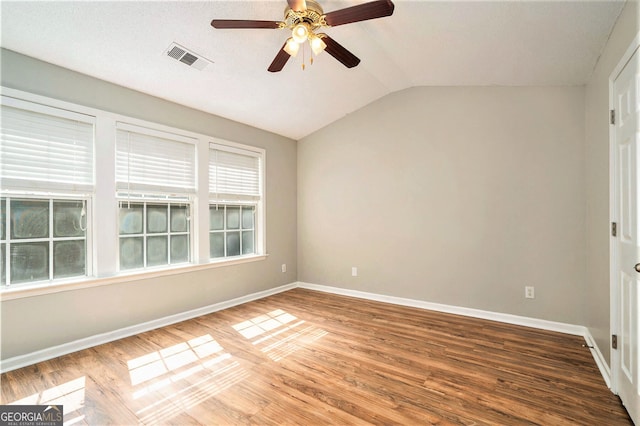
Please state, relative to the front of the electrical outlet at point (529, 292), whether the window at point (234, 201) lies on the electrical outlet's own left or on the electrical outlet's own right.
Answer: on the electrical outlet's own right

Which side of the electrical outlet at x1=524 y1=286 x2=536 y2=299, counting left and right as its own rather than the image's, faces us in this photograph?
front

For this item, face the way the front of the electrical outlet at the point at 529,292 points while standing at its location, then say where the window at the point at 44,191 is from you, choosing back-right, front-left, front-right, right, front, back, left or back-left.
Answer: front-right

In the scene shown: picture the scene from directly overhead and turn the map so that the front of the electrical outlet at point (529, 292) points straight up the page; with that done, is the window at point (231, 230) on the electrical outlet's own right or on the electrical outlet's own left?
on the electrical outlet's own right

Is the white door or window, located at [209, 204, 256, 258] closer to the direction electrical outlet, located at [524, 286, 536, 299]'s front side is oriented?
the white door

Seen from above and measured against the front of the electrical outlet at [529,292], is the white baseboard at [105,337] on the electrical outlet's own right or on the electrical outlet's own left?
on the electrical outlet's own right

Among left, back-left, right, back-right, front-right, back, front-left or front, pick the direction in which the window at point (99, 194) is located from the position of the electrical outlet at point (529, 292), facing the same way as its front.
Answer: front-right

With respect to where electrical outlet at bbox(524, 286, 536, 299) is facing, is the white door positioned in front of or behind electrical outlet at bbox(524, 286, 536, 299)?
in front

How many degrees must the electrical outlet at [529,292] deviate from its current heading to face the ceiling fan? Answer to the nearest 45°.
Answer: approximately 45° to its right

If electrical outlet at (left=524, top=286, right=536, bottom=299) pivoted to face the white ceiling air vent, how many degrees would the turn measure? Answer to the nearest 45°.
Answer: approximately 45° to its right

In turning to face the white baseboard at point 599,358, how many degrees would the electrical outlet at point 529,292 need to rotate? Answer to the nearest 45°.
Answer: approximately 45° to its left

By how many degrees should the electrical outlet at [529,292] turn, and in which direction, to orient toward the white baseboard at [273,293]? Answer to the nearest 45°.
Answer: approximately 45° to its right

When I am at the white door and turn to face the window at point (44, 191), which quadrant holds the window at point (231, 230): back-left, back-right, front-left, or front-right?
front-right

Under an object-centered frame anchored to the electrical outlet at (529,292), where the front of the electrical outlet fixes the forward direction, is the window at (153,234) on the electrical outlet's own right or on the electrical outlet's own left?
on the electrical outlet's own right
